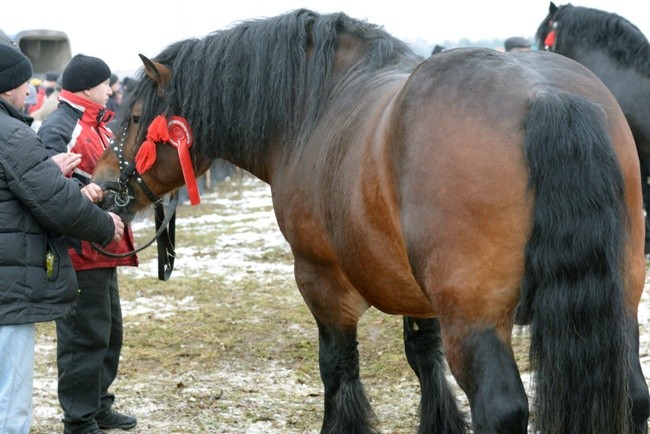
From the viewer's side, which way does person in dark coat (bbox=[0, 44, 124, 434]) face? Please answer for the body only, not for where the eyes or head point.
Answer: to the viewer's right

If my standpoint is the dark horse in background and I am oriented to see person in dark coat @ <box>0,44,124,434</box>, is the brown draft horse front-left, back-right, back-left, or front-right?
front-left

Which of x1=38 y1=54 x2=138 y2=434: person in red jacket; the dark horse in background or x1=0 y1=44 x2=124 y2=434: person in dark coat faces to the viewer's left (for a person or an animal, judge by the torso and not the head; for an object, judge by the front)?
the dark horse in background

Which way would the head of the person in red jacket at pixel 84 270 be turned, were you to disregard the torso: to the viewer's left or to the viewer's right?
to the viewer's right

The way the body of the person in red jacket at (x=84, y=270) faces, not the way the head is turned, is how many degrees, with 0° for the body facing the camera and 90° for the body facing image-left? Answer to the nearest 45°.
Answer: approximately 270°

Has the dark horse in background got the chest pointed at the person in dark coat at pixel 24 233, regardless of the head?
no

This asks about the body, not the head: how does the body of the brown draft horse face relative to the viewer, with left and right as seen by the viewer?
facing away from the viewer and to the left of the viewer

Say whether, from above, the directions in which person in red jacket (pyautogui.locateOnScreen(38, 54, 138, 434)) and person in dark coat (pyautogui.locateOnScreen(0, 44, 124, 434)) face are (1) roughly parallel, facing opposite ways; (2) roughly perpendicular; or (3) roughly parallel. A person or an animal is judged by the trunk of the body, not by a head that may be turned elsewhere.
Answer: roughly parallel

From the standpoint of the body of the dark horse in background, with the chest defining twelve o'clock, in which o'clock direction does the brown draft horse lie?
The brown draft horse is roughly at 9 o'clock from the dark horse in background.

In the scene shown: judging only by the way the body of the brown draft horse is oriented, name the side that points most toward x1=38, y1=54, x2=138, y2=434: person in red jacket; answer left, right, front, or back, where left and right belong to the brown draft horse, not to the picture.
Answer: front

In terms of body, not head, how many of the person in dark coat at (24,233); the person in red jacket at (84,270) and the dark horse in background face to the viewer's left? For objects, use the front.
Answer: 1

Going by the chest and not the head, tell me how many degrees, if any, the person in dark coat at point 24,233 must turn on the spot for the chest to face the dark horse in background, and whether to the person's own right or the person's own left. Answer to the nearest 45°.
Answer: approximately 45° to the person's own left

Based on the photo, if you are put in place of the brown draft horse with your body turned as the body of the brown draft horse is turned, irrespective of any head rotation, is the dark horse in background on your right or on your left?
on your right

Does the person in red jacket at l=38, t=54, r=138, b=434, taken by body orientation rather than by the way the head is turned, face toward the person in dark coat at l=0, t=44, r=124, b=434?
no

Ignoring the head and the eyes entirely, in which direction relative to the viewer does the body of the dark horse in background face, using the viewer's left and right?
facing to the left of the viewer

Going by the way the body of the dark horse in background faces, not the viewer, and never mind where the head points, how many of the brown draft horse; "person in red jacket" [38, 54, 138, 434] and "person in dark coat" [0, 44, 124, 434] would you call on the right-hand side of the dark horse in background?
0

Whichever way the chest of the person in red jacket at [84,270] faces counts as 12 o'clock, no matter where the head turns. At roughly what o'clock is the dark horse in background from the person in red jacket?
The dark horse in background is roughly at 11 o'clock from the person in red jacket.

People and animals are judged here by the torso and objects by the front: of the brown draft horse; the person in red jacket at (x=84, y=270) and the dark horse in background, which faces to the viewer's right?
the person in red jacket

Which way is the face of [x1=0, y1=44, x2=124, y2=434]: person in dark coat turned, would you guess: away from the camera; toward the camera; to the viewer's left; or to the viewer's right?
to the viewer's right
